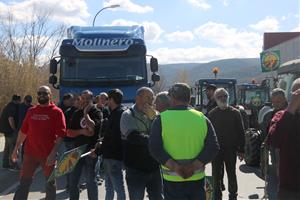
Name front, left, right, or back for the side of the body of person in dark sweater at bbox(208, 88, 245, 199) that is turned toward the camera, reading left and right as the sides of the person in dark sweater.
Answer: front

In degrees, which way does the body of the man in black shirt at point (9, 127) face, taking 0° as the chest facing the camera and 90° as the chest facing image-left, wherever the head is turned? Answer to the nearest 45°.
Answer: approximately 270°

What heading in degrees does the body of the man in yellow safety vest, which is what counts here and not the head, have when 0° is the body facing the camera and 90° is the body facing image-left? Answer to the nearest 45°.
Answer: approximately 180°

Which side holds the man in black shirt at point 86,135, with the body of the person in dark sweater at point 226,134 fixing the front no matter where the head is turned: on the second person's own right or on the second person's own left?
on the second person's own right

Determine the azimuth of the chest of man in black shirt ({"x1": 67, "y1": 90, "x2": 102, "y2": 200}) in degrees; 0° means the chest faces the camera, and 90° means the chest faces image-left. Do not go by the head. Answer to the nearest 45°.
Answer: approximately 0°

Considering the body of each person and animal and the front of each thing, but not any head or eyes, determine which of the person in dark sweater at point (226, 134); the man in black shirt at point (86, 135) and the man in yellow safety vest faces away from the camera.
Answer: the man in yellow safety vest

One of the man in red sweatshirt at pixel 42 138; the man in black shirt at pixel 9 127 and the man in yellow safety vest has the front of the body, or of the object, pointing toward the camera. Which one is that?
the man in red sweatshirt

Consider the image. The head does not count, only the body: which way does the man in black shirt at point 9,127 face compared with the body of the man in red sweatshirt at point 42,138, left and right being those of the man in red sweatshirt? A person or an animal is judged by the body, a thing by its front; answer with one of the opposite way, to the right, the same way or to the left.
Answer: to the left

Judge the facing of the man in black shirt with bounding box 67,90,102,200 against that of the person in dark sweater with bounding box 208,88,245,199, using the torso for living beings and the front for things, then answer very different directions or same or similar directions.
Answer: same or similar directions

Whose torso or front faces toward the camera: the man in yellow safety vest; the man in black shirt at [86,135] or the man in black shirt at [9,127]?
the man in black shirt at [86,135]

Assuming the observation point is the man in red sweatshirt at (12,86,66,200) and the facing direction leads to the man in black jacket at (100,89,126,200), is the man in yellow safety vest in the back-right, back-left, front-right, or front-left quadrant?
front-right

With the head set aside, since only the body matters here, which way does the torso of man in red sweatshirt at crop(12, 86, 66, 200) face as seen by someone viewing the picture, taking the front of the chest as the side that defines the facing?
toward the camera

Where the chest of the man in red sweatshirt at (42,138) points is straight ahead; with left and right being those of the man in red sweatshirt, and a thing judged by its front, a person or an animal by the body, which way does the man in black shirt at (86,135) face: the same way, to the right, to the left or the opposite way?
the same way

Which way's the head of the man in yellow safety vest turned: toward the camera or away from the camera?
away from the camera
